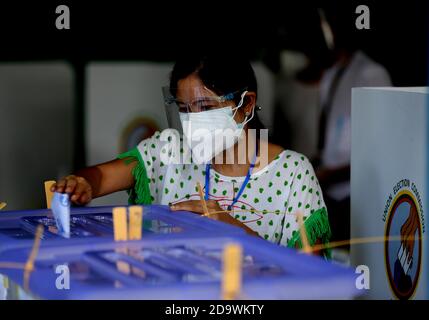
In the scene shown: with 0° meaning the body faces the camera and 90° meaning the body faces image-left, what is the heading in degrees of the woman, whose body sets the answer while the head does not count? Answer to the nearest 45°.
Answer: approximately 45°

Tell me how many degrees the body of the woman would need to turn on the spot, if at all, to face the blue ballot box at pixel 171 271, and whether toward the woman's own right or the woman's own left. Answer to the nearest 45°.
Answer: approximately 45° to the woman's own left

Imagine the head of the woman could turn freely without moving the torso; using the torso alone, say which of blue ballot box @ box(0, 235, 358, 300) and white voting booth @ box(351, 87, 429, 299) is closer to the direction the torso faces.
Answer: the blue ballot box
